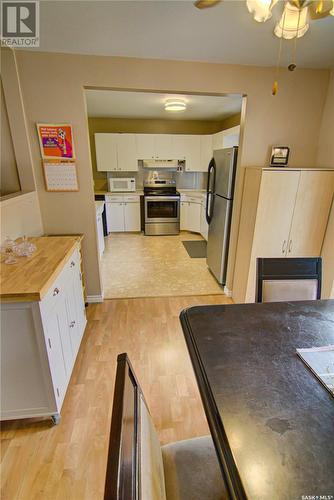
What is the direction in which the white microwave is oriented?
toward the camera

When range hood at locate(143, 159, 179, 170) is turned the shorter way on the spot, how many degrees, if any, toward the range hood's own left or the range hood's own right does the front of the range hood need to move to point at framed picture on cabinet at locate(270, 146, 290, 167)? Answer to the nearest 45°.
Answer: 0° — it already faces it

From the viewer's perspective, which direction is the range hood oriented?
toward the camera

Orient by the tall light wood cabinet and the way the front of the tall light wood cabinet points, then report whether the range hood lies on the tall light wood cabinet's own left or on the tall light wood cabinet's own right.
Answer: on the tall light wood cabinet's own right

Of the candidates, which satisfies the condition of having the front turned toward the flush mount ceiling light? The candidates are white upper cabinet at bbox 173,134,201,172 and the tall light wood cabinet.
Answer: the white upper cabinet

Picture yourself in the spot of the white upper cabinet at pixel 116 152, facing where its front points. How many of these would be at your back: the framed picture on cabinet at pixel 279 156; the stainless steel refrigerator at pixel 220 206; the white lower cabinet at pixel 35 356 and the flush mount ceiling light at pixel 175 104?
0

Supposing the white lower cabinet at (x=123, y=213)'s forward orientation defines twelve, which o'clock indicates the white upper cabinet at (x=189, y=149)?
The white upper cabinet is roughly at 9 o'clock from the white lower cabinet.

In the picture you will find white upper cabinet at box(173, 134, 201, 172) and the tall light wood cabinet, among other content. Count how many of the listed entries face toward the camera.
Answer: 2

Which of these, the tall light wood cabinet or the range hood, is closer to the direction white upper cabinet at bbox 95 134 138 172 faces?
the tall light wood cabinet

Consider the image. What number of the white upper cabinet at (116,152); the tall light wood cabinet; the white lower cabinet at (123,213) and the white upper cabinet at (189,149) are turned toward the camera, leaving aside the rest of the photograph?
4

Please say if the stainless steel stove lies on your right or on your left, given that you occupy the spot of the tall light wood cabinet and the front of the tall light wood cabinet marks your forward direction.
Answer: on your right

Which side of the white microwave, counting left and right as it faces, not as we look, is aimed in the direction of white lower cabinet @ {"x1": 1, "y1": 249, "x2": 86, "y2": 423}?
front

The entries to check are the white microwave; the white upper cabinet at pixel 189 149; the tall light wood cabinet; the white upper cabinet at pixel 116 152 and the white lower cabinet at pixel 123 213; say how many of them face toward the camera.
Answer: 5

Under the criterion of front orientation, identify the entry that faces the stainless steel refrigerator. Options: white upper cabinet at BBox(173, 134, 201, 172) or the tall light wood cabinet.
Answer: the white upper cabinet

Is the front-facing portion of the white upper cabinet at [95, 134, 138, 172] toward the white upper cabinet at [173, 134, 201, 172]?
no

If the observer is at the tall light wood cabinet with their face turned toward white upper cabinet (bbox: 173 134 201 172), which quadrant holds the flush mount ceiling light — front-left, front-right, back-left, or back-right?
front-left
